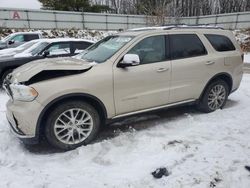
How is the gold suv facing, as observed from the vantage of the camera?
facing the viewer and to the left of the viewer
